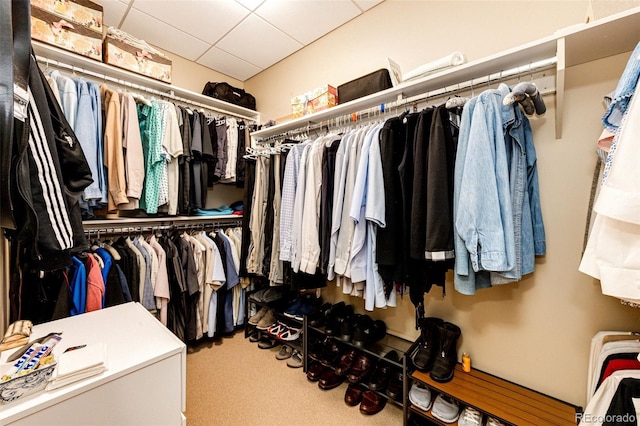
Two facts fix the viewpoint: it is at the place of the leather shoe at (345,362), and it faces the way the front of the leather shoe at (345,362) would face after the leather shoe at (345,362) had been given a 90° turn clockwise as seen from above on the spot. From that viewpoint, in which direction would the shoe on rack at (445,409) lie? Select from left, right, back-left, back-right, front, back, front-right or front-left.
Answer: back

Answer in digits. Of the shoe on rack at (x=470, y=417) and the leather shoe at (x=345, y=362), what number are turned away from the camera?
0

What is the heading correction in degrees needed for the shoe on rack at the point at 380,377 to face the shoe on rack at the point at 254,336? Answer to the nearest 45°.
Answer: approximately 90° to its right

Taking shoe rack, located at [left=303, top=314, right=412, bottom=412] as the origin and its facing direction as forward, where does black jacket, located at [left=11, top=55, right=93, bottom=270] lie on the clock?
The black jacket is roughly at 12 o'clock from the shoe rack.
